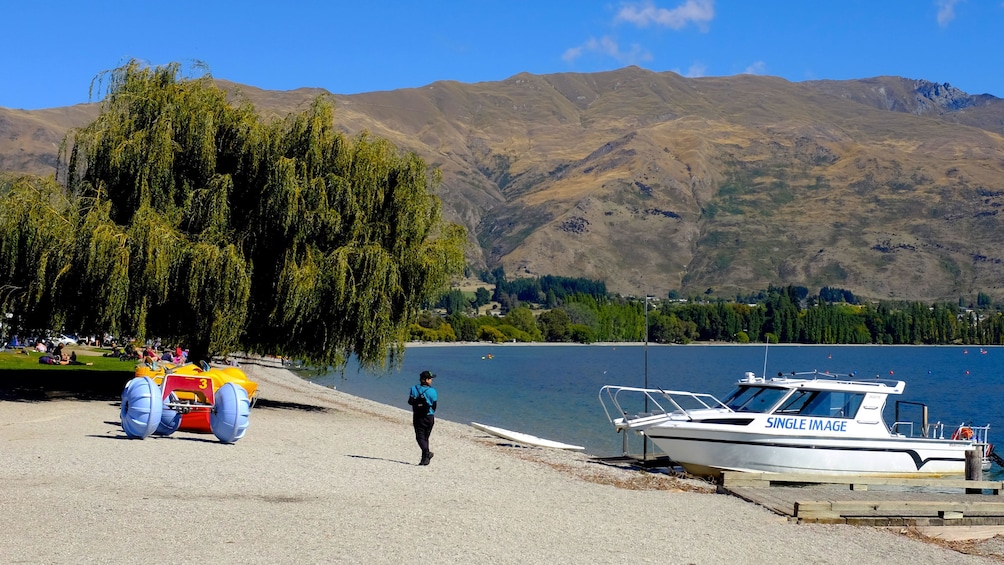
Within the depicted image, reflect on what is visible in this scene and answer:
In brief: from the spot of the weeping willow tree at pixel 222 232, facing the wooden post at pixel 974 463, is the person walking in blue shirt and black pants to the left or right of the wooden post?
right

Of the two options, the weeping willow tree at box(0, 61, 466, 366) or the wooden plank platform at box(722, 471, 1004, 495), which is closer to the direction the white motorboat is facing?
the weeping willow tree

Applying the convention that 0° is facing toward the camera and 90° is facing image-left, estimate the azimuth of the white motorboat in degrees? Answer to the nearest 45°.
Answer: approximately 90°

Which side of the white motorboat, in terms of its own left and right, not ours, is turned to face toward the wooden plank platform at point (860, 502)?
left

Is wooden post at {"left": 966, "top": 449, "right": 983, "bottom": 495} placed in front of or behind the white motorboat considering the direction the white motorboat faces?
behind

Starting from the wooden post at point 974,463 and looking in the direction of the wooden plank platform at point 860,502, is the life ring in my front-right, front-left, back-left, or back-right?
back-right

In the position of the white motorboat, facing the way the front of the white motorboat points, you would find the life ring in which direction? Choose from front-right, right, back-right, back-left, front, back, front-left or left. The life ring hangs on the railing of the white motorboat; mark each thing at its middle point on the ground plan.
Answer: back-right

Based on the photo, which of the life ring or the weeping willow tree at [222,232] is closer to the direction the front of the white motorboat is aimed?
the weeping willow tree

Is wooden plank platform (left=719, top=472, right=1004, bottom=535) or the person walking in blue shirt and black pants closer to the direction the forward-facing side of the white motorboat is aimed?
the person walking in blue shirt and black pants
